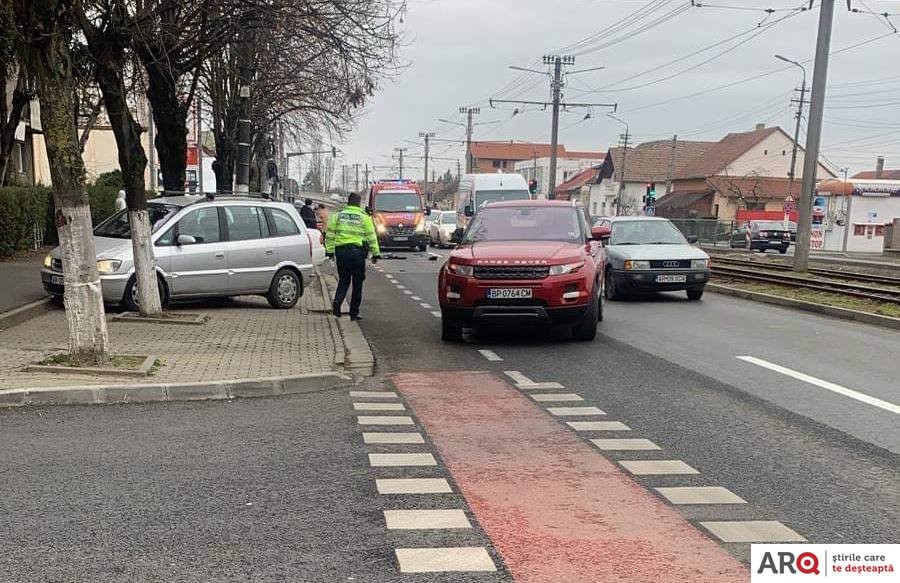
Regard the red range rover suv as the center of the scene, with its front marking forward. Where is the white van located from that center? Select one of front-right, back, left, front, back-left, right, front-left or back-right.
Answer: back

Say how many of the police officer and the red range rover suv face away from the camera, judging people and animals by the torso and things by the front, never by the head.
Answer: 1

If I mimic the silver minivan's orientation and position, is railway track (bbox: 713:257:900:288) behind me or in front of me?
behind

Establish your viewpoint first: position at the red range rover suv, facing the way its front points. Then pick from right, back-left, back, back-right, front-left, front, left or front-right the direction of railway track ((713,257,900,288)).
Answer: back-left

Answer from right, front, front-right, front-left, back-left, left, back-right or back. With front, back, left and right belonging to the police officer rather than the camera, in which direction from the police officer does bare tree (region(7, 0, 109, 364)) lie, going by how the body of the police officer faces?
back-left

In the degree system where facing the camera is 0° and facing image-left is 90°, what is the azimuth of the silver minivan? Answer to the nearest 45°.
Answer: approximately 45°

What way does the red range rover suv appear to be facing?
toward the camera

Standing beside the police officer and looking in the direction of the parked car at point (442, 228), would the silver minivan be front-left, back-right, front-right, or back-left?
front-left

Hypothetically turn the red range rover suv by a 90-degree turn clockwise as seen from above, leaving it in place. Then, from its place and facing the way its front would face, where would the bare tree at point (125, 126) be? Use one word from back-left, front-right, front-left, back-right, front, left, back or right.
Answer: front
